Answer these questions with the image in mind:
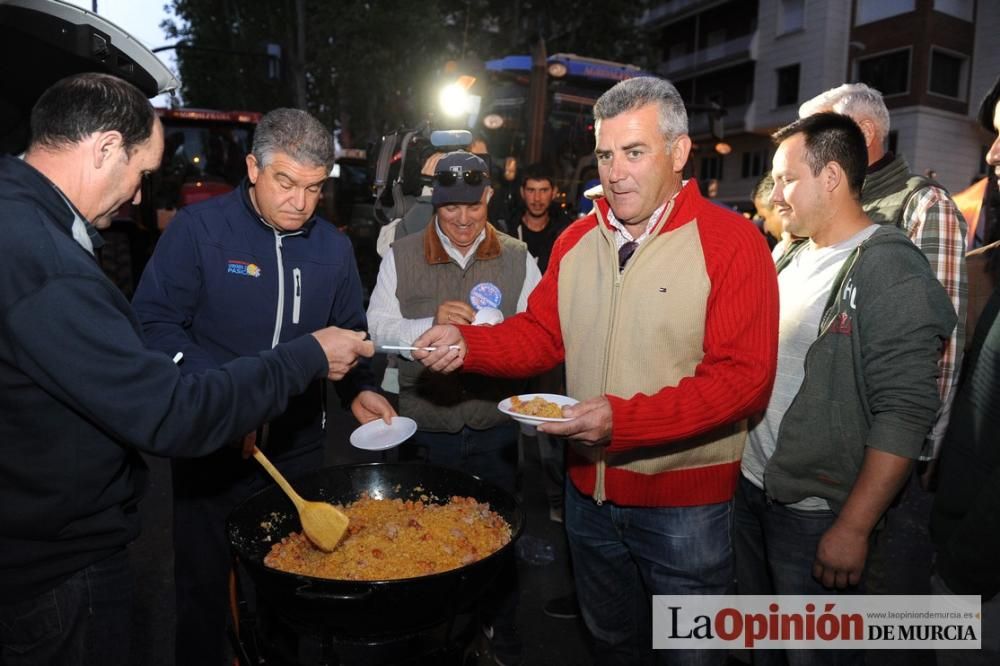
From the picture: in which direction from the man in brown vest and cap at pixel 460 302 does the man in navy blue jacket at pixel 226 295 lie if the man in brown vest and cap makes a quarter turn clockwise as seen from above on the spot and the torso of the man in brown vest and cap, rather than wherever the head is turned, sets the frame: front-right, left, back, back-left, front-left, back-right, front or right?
front-left

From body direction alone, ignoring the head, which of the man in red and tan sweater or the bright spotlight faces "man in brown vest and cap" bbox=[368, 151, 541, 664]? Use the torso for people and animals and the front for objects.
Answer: the bright spotlight

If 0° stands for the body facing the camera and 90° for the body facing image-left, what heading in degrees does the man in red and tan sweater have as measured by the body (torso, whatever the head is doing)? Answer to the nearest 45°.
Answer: approximately 45°

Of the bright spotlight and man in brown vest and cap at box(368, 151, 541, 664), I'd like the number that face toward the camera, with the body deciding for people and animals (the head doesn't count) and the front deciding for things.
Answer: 2

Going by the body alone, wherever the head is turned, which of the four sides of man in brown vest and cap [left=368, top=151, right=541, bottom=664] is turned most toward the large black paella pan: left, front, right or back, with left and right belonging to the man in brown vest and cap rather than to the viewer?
front

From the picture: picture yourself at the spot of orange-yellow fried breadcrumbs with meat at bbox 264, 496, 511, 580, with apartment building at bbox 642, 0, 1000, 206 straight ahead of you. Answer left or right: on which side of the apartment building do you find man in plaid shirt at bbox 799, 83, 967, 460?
right

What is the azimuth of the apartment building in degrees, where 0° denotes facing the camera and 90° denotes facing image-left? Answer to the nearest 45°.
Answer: approximately 45°

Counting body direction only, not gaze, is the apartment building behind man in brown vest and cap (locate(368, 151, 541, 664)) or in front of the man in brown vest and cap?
behind

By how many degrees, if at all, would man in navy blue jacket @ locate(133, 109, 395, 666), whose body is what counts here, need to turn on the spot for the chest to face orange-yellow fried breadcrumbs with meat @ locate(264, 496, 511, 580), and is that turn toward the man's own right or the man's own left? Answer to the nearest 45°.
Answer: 0° — they already face it

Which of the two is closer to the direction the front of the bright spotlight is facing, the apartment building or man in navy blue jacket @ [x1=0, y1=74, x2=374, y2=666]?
the man in navy blue jacket

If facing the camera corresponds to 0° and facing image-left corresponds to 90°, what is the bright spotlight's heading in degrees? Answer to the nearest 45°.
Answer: approximately 0°

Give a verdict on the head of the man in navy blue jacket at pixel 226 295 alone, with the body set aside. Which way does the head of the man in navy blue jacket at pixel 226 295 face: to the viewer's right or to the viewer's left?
to the viewer's right
